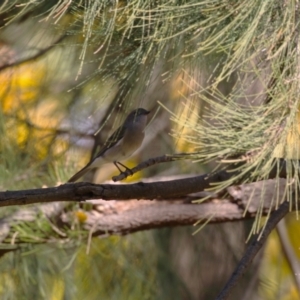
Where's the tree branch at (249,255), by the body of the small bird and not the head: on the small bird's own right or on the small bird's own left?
on the small bird's own right

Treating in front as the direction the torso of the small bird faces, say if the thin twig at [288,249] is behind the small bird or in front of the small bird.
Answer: in front

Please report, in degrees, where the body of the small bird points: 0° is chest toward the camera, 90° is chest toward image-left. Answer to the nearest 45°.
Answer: approximately 270°
